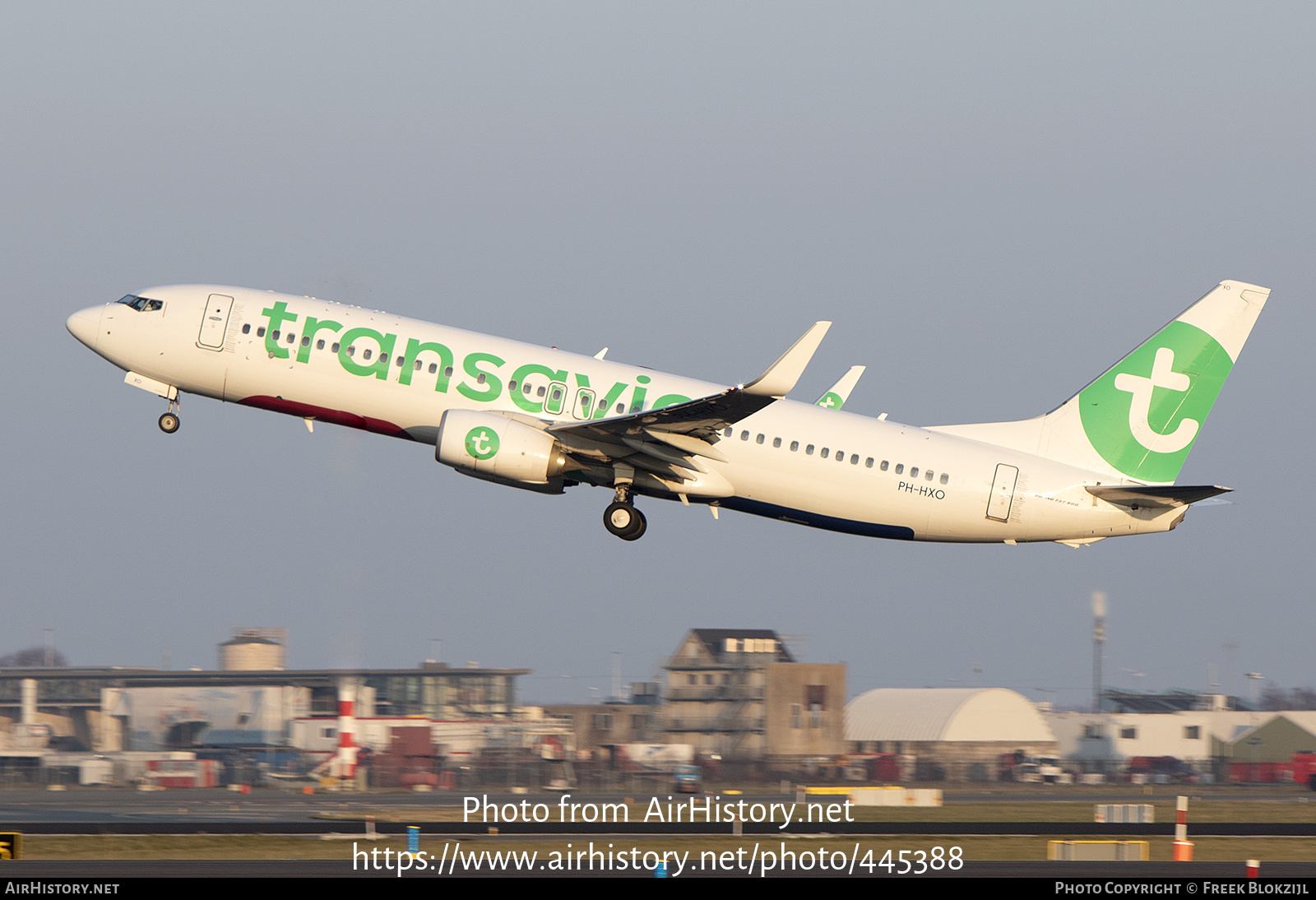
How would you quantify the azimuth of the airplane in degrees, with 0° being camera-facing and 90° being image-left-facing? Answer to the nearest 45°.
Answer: approximately 90°
